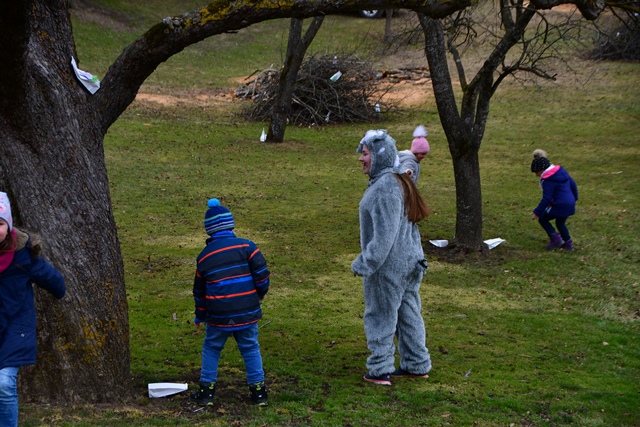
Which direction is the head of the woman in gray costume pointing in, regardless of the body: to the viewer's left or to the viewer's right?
to the viewer's left

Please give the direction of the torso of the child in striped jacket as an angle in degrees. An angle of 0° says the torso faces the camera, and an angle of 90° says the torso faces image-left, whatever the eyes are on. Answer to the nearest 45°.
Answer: approximately 180°

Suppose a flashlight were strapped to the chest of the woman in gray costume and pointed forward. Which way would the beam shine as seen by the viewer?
to the viewer's left

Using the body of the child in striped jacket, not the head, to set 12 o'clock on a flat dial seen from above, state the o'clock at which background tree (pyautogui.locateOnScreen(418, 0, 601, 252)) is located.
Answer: The background tree is roughly at 1 o'clock from the child in striped jacket.

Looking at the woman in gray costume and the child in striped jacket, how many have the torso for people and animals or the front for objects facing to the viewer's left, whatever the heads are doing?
1

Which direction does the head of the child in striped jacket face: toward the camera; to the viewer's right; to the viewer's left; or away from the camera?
away from the camera

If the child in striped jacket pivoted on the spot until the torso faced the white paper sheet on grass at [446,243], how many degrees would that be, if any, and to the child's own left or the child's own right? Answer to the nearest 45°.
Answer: approximately 45° to the child's own right

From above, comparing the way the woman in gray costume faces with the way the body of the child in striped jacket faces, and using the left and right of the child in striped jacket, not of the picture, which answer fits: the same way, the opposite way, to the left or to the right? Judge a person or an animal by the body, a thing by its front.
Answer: to the left

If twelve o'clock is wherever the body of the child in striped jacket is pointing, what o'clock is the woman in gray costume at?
The woman in gray costume is roughly at 2 o'clock from the child in striped jacket.
